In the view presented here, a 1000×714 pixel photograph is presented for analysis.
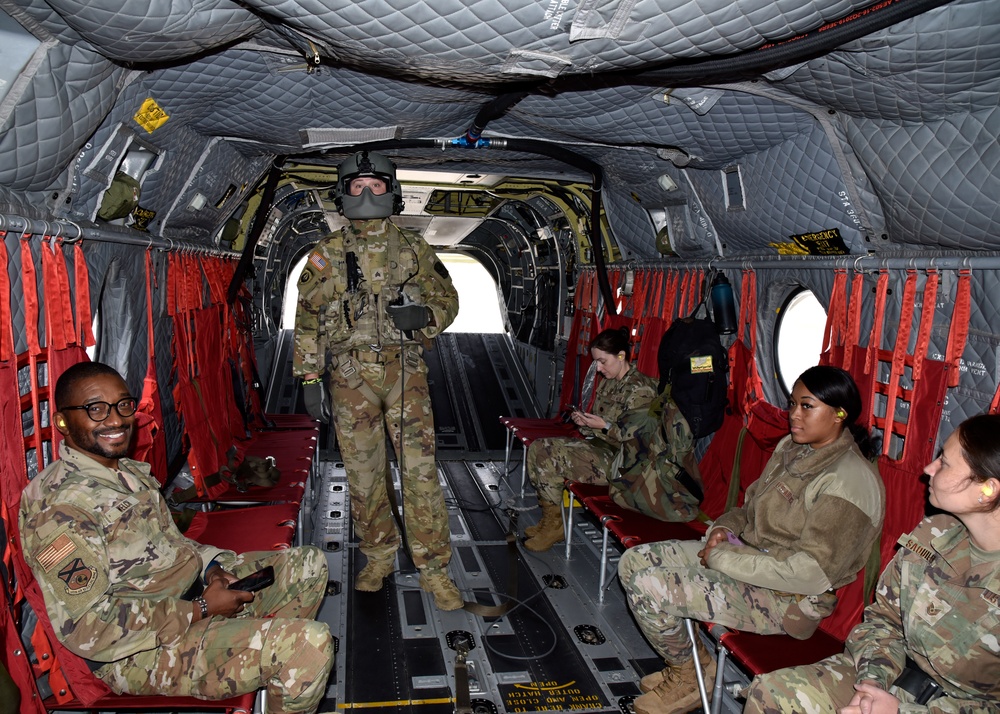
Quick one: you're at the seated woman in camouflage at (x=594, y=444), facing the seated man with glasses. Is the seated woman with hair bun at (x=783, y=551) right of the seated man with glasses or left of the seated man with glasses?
left

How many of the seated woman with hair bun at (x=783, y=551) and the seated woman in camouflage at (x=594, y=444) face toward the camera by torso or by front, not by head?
0

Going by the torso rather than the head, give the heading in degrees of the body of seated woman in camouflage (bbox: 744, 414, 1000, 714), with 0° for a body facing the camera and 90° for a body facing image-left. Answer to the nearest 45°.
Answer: approximately 45°

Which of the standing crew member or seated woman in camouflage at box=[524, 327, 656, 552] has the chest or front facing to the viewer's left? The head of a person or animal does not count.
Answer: the seated woman in camouflage

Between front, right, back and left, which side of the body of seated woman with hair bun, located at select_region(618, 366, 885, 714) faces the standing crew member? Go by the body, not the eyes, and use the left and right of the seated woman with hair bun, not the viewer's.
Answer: front

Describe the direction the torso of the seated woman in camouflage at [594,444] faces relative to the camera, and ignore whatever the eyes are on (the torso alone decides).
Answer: to the viewer's left

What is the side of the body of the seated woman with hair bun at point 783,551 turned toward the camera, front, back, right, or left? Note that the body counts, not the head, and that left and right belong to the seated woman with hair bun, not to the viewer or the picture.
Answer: left

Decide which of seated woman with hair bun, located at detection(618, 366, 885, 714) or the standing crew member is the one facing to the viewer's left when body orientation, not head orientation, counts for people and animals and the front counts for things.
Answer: the seated woman with hair bun

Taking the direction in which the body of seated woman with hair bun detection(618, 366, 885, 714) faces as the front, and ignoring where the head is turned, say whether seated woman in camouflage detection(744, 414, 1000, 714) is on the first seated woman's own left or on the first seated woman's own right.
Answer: on the first seated woman's own left

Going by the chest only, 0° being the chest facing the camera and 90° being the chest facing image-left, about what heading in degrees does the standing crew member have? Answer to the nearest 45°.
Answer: approximately 0°

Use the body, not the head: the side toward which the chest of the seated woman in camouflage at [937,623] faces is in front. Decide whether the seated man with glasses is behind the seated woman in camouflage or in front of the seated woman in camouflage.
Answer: in front

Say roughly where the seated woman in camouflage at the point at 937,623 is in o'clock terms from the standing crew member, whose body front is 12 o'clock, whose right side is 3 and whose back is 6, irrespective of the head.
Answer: The seated woman in camouflage is roughly at 11 o'clock from the standing crew member.

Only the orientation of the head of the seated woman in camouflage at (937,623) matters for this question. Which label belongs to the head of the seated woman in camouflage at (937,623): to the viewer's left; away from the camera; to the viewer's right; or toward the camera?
to the viewer's left
